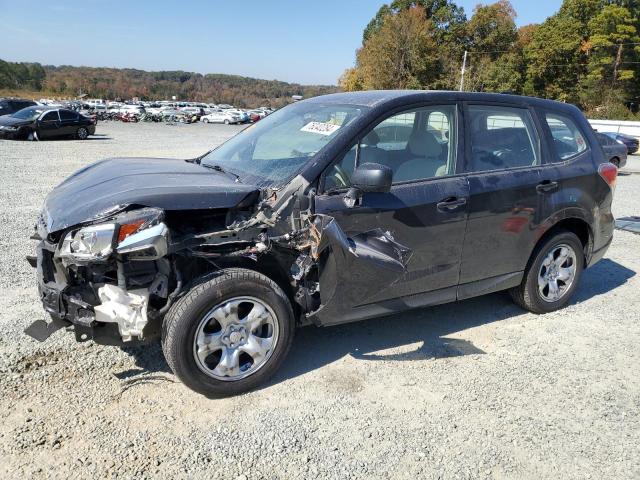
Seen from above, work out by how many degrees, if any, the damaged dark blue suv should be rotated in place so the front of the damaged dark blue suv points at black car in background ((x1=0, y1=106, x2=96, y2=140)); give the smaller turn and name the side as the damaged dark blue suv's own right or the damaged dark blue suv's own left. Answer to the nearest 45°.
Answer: approximately 90° to the damaged dark blue suv's own right

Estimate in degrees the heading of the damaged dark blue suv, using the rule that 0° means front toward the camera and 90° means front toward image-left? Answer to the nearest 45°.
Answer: approximately 45°

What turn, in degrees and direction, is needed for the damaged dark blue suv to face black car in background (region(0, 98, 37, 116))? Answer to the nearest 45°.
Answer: approximately 90° to its right
